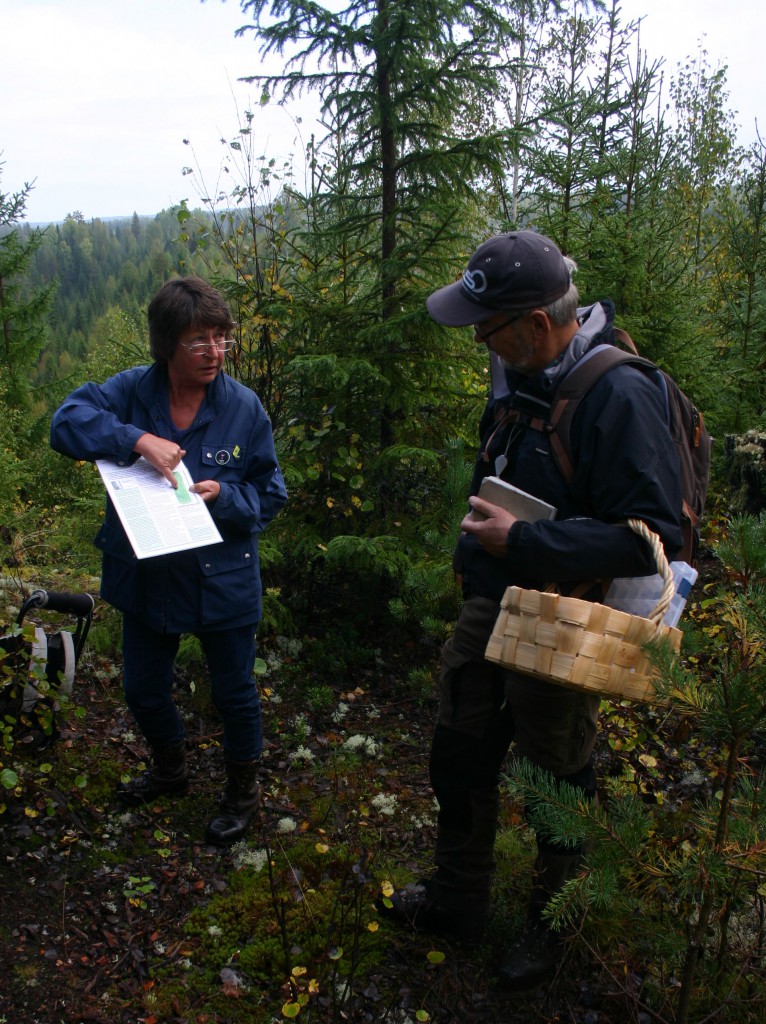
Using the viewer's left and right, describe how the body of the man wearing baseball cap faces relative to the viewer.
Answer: facing the viewer and to the left of the viewer
